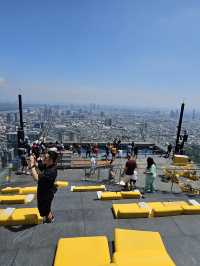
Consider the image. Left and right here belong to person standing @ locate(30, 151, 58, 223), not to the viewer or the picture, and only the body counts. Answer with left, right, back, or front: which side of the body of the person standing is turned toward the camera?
left

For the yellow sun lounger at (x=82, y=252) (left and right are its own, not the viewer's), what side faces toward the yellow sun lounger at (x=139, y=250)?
right

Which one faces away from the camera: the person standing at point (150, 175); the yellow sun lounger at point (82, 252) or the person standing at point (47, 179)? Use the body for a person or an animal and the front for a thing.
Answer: the yellow sun lounger

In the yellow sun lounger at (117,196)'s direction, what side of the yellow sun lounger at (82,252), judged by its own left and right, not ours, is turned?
front

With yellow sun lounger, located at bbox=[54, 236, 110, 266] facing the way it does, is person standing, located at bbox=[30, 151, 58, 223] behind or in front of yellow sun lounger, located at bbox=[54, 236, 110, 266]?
in front

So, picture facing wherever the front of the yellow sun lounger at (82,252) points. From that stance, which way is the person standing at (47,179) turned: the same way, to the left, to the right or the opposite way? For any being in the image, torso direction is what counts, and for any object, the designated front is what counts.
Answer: to the left

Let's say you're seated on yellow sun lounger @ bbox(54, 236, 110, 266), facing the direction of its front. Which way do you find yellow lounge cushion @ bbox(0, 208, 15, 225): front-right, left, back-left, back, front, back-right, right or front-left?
front-left

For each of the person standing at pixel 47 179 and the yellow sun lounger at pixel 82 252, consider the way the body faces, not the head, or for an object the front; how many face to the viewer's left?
1
